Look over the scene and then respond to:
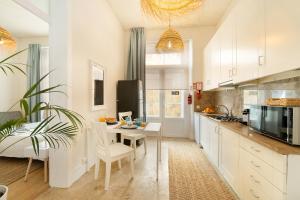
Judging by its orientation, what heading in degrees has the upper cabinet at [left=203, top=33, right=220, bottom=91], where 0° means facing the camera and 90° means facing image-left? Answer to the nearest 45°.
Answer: approximately 90°

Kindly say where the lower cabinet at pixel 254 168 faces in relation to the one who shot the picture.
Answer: facing the viewer and to the left of the viewer

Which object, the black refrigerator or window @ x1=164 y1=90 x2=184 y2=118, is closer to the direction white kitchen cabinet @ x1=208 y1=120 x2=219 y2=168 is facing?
the black refrigerator

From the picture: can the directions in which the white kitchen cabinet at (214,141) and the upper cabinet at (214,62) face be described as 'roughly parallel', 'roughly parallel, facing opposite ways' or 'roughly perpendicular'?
roughly parallel

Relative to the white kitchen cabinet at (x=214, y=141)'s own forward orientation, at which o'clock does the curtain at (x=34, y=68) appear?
The curtain is roughly at 12 o'clock from the white kitchen cabinet.

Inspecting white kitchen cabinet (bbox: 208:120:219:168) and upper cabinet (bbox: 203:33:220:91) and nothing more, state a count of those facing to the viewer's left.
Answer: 2

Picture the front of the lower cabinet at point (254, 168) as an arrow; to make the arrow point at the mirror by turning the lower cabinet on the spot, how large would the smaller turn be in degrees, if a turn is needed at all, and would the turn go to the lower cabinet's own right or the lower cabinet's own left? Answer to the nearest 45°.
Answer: approximately 45° to the lower cabinet's own right

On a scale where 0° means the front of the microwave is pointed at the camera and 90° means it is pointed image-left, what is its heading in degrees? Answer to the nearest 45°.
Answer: approximately 45°

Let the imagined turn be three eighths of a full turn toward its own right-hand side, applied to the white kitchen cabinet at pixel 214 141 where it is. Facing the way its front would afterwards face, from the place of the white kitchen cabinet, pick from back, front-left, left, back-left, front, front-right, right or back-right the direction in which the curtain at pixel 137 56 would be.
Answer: left

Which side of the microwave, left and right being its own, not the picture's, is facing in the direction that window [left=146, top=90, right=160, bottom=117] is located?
right

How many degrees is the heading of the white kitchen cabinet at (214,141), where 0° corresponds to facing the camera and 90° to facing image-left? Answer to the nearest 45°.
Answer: approximately 90°

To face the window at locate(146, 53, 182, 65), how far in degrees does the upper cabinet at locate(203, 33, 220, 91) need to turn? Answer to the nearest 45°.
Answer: approximately 45° to its right

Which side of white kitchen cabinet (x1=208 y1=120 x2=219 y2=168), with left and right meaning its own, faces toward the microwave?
left
